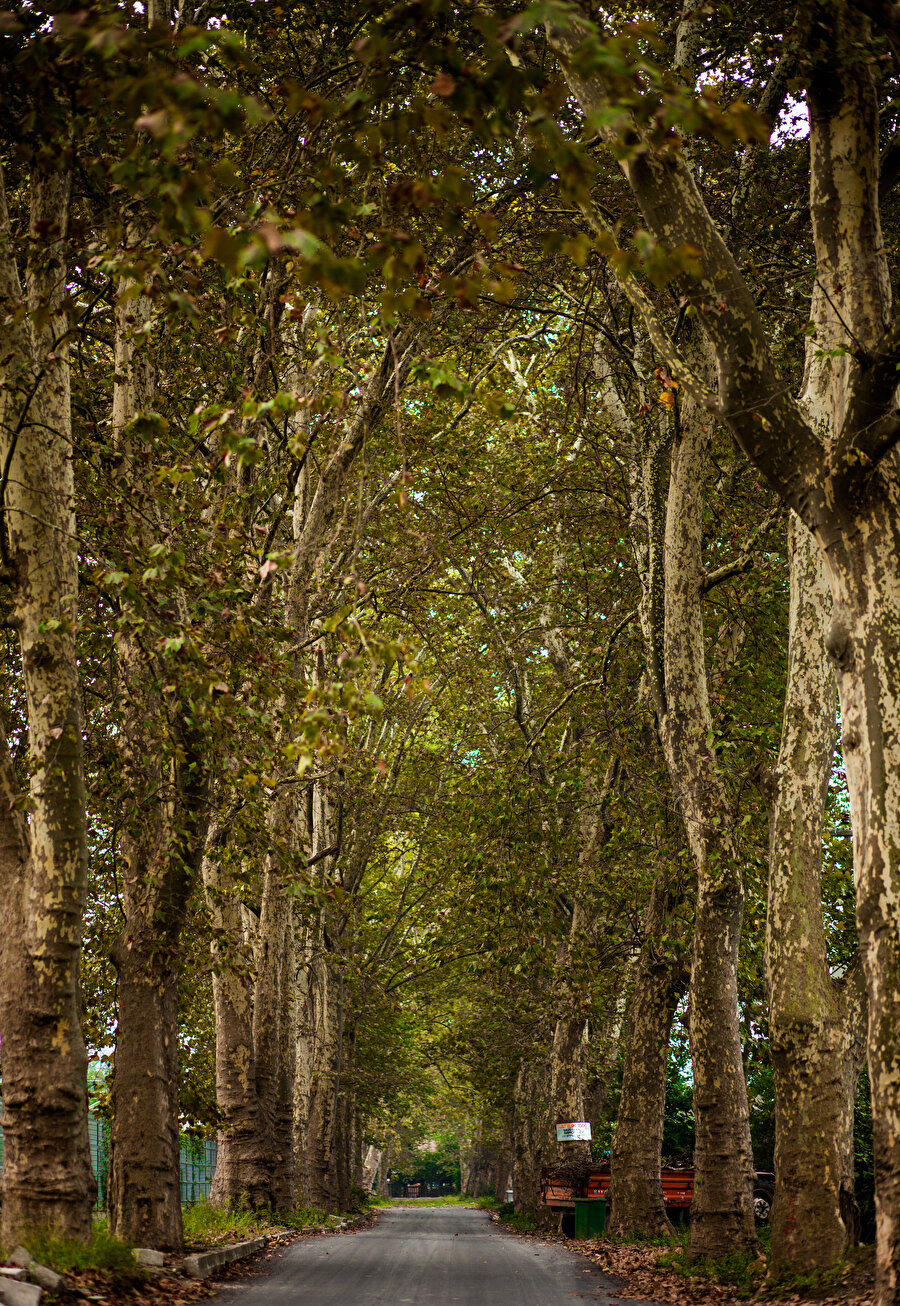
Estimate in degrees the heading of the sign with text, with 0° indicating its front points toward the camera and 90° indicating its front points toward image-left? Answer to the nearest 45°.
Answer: approximately 0°

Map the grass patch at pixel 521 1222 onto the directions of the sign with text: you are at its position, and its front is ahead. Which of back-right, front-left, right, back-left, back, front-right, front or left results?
back

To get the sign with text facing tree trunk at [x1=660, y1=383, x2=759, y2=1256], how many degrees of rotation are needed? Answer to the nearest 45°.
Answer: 0° — it already faces it

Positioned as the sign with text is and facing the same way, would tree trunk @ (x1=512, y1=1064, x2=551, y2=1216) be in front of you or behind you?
behind

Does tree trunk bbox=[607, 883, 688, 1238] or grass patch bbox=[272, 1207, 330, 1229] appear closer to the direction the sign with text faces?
the tree trunk

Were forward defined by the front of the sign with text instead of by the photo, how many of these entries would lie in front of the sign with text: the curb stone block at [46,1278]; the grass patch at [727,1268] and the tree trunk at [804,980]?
3

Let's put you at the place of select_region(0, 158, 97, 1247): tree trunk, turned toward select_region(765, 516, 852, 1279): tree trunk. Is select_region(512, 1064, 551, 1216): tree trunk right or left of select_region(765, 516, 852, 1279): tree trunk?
left

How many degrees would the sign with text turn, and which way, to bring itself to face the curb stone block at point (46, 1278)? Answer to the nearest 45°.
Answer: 0° — it already faces it
